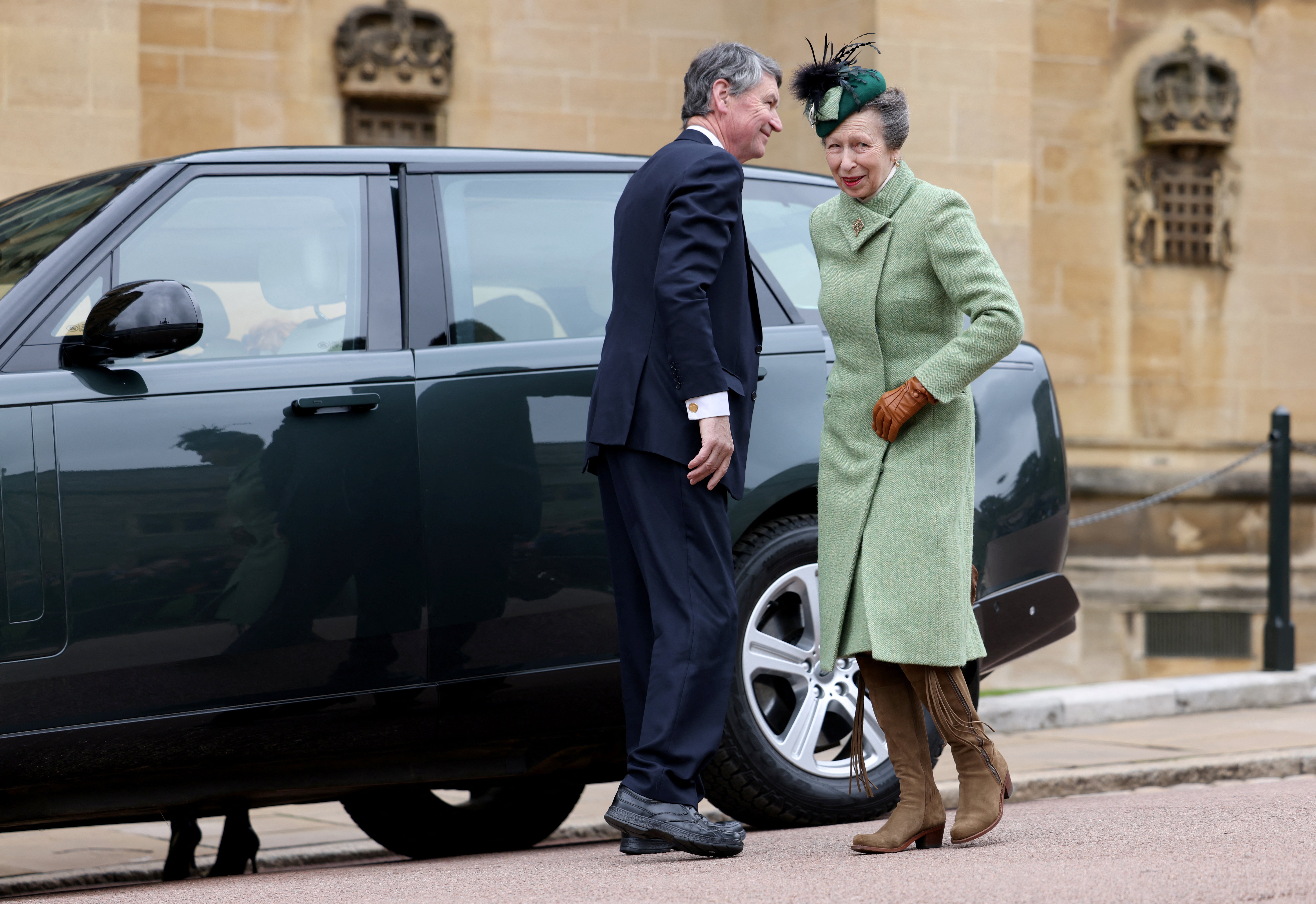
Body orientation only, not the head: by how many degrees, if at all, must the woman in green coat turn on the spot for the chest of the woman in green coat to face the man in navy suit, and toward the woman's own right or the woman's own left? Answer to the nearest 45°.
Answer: approximately 45° to the woman's own right

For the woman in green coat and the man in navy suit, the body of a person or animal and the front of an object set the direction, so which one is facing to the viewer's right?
the man in navy suit

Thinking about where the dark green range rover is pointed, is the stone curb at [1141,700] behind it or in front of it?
behind

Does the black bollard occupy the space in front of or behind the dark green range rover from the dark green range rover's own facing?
behind

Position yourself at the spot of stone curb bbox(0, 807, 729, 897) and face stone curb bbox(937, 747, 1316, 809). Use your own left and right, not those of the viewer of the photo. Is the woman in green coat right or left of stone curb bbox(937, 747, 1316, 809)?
right

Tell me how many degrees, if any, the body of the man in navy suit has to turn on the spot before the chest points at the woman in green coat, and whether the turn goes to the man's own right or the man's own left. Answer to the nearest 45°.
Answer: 0° — they already face them

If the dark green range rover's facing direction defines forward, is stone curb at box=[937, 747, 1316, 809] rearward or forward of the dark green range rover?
rearward

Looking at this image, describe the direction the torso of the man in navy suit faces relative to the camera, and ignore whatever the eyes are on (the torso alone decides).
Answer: to the viewer's right

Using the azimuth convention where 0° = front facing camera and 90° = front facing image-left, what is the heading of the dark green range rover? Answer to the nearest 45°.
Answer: approximately 45°

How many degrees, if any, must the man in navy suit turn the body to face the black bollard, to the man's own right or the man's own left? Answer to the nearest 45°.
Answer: approximately 45° to the man's own left

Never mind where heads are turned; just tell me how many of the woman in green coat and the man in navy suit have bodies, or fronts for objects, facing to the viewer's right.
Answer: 1

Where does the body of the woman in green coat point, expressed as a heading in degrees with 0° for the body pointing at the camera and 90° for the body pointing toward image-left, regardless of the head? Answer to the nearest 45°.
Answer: approximately 45°

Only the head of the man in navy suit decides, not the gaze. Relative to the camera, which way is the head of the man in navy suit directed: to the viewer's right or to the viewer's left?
to the viewer's right
